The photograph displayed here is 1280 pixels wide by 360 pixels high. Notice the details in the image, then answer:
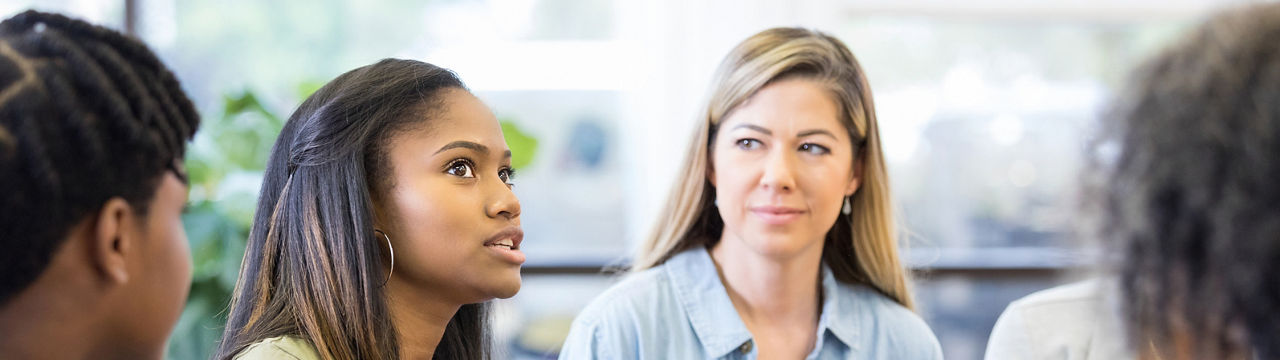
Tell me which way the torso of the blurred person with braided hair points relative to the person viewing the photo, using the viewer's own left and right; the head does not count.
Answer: facing away from the viewer and to the right of the viewer

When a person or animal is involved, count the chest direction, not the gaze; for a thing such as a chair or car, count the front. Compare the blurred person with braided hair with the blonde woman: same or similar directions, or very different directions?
very different directions

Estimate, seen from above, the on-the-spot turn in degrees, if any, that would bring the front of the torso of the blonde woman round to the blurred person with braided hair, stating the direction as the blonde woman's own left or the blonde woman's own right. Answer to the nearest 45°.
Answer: approximately 45° to the blonde woman's own right

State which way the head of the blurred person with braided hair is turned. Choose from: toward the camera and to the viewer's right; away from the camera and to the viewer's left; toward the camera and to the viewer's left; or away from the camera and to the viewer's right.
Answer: away from the camera and to the viewer's right

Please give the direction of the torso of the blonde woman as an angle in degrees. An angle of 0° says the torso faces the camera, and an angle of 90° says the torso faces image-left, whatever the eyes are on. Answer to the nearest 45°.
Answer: approximately 0°

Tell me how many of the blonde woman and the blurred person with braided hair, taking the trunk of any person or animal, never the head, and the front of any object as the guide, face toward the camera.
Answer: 1
